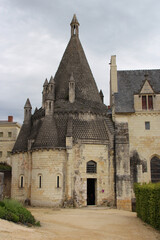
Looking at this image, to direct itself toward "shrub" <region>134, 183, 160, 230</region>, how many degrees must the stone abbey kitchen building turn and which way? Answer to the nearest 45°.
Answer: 0° — it already faces it

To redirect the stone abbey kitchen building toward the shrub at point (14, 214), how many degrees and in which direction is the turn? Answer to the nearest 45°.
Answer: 0° — it already faces it

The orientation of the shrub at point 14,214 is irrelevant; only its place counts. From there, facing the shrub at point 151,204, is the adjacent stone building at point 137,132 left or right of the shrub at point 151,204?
left

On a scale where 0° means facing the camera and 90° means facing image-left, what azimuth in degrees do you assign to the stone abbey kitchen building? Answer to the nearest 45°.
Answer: approximately 0°
